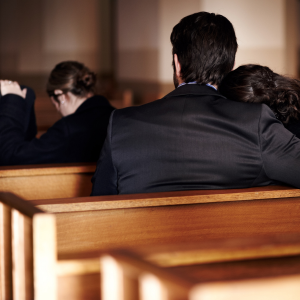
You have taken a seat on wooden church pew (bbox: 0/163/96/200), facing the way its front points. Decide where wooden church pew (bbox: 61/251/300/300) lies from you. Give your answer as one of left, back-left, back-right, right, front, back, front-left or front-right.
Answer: back

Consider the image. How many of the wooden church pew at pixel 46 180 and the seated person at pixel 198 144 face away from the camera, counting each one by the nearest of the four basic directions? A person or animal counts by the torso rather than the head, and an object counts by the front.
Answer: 2

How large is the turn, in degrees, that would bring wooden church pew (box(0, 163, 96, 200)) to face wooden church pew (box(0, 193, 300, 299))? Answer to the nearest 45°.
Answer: approximately 180°

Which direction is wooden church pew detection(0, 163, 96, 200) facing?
away from the camera

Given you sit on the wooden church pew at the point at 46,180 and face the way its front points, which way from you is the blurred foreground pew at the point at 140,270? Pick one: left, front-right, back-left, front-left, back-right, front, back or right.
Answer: back

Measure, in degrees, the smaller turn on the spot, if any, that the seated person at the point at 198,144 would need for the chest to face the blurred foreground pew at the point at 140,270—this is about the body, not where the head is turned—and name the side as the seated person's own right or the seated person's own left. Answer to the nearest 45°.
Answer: approximately 180°

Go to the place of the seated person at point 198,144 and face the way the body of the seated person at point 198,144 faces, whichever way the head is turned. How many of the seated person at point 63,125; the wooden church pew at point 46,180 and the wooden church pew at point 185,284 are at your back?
1

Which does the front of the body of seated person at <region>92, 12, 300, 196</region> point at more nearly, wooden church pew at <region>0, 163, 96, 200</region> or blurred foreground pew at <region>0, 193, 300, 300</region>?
the wooden church pew

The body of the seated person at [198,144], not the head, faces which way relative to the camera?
away from the camera

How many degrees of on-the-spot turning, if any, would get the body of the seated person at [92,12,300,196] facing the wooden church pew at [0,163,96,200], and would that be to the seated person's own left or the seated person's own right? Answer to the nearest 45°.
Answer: approximately 45° to the seated person's own left
